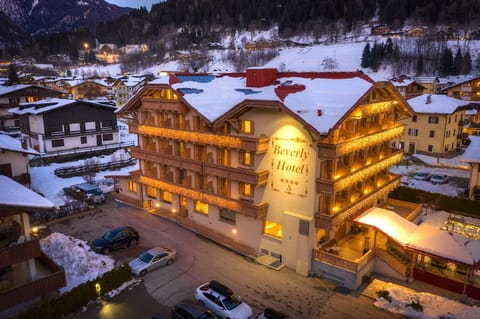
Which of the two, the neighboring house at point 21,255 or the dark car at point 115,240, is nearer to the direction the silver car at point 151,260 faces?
the neighboring house

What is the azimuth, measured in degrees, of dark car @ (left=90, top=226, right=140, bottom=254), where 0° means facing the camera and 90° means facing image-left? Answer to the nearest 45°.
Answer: approximately 45°
